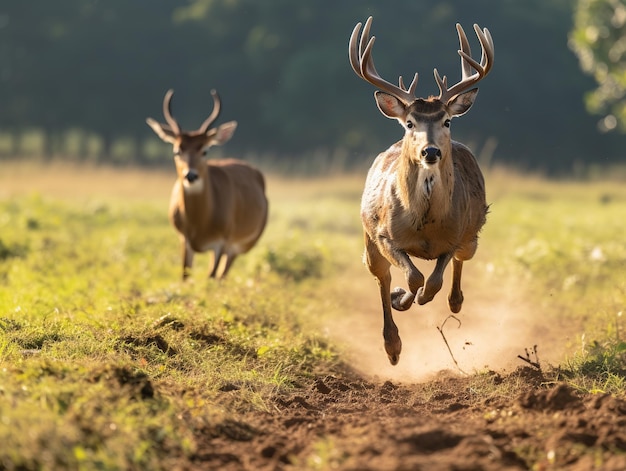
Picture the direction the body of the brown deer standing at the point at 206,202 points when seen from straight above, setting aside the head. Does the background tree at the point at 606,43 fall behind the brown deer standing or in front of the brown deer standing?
behind

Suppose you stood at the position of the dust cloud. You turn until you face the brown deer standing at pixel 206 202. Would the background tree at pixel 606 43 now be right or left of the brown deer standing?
right

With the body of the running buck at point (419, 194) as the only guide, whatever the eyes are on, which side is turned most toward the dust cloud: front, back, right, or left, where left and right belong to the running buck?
back

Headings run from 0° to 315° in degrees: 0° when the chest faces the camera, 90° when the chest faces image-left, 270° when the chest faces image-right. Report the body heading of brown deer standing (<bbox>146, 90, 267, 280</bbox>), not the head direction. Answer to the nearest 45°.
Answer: approximately 45°

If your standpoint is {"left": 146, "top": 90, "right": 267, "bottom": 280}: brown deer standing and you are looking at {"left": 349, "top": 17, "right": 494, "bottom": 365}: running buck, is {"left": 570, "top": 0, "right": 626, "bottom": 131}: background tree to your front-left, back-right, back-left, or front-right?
back-left

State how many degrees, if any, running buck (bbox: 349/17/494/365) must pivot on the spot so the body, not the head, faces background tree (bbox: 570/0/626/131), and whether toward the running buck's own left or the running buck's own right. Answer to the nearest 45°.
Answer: approximately 180°

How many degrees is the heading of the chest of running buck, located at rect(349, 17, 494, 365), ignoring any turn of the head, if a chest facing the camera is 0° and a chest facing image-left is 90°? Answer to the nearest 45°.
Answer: approximately 0°

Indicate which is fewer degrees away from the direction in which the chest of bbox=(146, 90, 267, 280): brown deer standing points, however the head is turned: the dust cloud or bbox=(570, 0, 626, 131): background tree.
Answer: the dust cloud
